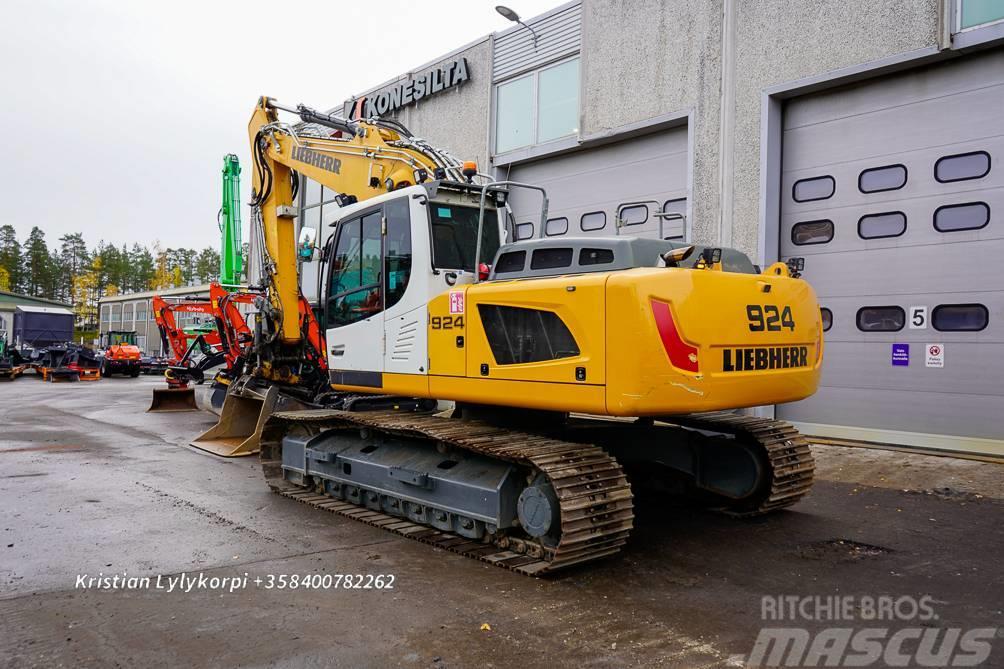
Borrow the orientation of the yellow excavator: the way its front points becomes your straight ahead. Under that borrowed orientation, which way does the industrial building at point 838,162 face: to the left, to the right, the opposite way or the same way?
to the left

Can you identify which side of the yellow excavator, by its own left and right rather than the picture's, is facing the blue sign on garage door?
right

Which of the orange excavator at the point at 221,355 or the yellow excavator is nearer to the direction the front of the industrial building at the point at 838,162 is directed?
the yellow excavator

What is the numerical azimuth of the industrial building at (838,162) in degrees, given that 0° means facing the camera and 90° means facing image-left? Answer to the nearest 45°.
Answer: approximately 45°

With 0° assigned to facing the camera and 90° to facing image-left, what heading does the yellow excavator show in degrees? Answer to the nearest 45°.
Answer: approximately 135°

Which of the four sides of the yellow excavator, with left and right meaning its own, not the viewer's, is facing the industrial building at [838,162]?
right
